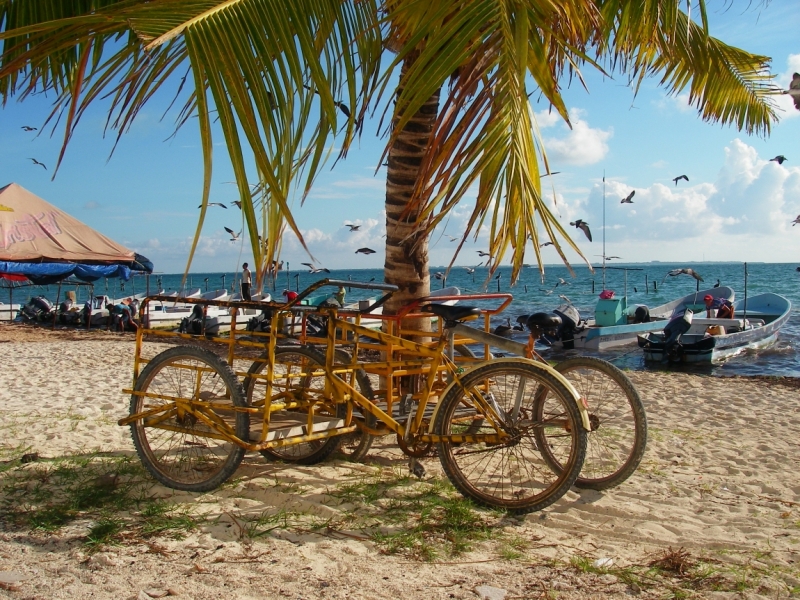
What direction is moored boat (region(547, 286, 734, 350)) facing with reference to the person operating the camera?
facing away from the viewer and to the right of the viewer

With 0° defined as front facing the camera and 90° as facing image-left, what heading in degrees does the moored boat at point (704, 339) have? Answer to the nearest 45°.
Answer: approximately 225°

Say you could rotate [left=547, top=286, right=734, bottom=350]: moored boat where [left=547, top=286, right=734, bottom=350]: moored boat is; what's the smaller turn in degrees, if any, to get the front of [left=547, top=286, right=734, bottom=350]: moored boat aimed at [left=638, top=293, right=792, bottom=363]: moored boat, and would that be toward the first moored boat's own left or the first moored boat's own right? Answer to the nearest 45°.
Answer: approximately 90° to the first moored boat's own right

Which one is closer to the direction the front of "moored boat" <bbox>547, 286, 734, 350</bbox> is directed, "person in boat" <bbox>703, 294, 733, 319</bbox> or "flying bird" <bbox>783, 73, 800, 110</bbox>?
the person in boat

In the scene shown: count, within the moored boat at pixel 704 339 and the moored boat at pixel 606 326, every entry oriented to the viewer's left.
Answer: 0

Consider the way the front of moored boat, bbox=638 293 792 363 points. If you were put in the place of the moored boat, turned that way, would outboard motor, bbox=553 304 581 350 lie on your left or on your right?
on your left

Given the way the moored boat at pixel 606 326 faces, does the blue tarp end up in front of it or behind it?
behind
